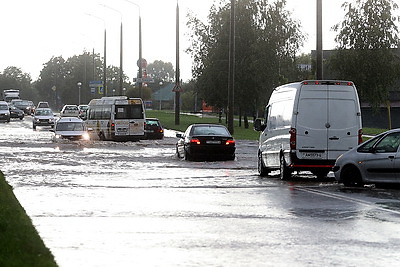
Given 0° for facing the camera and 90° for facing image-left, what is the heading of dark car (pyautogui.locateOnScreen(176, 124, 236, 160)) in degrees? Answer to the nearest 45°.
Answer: approximately 180°

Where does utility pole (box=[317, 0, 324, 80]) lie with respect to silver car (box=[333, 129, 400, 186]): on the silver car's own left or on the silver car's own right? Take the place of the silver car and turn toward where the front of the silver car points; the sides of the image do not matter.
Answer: on the silver car's own right

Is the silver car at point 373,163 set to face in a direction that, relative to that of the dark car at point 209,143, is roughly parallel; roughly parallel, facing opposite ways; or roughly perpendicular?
roughly perpendicular

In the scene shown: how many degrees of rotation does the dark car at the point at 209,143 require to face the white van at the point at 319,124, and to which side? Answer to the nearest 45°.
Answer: approximately 180°

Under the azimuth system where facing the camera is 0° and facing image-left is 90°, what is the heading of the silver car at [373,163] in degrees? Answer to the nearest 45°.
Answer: approximately 90°

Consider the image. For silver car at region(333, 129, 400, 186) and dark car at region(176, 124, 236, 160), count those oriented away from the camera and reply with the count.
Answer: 1

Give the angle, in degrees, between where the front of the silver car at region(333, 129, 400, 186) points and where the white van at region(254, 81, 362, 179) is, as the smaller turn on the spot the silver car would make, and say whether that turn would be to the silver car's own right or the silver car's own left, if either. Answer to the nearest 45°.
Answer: approximately 45° to the silver car's own right

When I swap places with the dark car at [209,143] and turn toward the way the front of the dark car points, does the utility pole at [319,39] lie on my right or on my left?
on my right

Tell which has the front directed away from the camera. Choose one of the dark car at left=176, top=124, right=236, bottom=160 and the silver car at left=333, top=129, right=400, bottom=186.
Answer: the dark car

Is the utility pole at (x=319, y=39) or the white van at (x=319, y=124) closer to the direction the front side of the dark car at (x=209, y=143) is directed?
the utility pole
